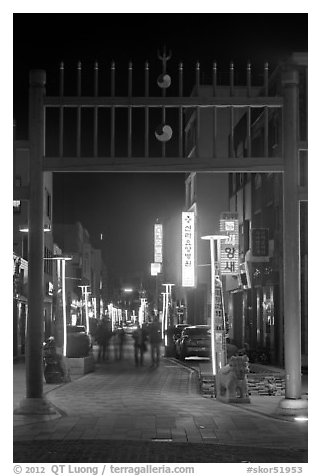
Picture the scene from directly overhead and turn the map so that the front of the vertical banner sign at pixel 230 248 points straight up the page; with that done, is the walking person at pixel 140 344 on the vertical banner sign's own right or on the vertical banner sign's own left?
on the vertical banner sign's own right

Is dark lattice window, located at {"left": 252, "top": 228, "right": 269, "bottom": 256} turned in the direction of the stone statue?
yes

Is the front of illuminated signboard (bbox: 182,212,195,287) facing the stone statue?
yes

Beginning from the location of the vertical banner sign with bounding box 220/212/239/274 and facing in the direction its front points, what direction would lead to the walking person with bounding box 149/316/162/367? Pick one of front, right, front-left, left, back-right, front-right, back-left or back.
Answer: front-right

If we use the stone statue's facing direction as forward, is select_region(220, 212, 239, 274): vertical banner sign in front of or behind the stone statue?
behind

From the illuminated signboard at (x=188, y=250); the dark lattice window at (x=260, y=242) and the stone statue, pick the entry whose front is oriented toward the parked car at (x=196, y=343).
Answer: the illuminated signboard at (x=188, y=250)

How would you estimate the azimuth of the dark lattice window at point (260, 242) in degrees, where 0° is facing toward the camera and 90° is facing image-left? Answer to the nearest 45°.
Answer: approximately 0°

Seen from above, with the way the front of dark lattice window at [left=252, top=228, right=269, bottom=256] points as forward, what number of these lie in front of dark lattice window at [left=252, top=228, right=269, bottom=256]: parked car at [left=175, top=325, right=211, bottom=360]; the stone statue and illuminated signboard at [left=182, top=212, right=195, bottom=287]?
1

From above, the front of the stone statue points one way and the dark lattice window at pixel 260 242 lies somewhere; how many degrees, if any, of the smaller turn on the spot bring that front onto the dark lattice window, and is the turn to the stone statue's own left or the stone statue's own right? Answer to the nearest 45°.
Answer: approximately 135° to the stone statue's own left

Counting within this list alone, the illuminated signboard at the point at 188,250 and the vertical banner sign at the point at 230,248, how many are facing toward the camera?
2

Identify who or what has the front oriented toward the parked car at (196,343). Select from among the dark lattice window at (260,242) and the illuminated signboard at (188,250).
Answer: the illuminated signboard at (188,250)

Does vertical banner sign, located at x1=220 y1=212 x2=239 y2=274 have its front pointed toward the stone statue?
yes
